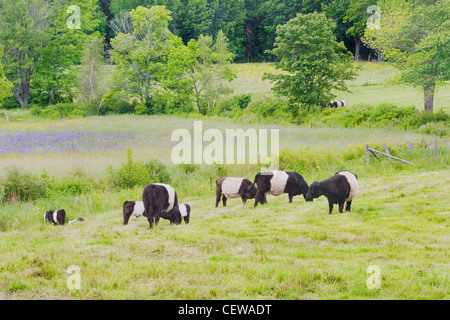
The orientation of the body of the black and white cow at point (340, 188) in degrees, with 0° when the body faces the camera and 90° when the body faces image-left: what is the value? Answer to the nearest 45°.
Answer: approximately 45°
